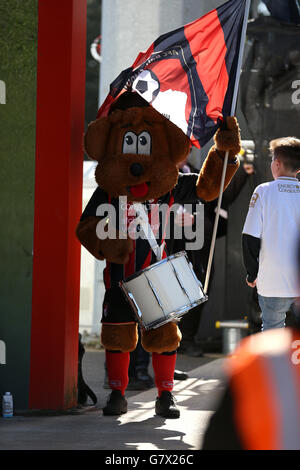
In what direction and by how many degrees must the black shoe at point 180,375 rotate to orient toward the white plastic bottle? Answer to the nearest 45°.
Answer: approximately 135° to its right

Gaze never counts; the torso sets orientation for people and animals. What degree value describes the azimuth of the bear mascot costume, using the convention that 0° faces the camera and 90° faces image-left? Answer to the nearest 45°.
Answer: approximately 0°

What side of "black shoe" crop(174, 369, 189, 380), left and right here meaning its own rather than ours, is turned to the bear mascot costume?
right

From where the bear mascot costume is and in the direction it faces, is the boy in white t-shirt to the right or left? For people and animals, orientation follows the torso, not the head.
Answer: on its left

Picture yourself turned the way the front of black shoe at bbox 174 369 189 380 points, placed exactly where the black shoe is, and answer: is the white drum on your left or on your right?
on your right

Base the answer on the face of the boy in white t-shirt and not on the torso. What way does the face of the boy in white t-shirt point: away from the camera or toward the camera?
away from the camera

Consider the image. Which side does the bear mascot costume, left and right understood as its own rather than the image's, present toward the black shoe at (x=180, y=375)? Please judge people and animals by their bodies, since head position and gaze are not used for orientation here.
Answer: back

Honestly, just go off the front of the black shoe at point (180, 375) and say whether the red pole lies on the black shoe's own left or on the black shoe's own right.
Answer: on the black shoe's own right
